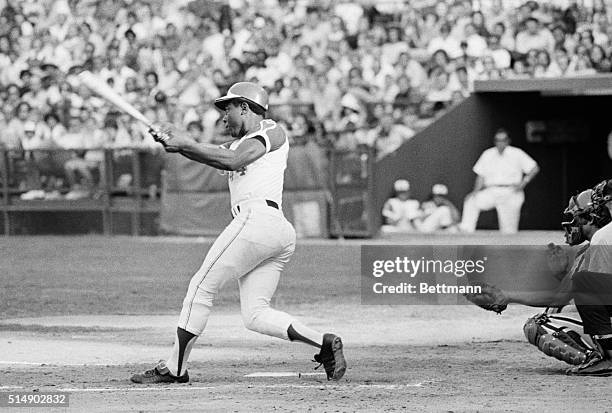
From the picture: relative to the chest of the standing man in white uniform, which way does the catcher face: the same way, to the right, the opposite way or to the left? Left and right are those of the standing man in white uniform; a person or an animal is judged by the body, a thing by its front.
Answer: to the right

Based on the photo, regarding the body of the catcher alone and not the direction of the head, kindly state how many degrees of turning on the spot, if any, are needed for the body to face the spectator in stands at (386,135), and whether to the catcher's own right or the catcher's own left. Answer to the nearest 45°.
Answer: approximately 90° to the catcher's own right

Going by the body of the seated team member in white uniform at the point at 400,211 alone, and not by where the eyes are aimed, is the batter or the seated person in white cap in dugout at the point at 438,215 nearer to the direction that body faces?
the batter

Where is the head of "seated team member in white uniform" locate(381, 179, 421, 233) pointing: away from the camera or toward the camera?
toward the camera

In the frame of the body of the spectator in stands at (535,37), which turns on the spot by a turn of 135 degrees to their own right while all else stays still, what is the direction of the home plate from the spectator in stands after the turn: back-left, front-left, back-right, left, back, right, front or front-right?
back-left

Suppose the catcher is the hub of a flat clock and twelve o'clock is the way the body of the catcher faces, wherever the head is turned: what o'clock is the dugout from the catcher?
The dugout is roughly at 3 o'clock from the catcher.

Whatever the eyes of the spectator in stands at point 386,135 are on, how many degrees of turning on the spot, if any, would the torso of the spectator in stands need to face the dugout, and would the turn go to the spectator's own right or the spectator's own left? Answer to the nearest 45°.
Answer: approximately 90° to the spectator's own left

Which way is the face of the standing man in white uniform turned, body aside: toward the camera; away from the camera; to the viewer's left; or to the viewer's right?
toward the camera

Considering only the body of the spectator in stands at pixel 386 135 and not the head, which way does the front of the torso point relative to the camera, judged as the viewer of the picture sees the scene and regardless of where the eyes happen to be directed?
toward the camera

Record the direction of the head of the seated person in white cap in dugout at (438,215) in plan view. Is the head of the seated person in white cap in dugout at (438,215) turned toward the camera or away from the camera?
toward the camera

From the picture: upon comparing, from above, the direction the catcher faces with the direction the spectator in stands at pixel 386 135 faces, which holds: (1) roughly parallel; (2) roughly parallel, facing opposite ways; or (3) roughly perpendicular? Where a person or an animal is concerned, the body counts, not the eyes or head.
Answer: roughly perpendicular

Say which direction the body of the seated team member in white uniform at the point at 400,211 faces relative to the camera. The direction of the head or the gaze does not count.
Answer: toward the camera

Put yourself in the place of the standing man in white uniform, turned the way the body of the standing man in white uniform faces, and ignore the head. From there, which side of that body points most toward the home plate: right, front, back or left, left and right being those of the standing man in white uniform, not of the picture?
front

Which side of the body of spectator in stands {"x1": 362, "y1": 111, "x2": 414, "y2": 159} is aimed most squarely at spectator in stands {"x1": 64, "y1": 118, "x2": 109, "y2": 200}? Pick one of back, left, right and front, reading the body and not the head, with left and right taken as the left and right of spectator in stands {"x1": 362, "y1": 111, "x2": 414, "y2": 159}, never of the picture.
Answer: right

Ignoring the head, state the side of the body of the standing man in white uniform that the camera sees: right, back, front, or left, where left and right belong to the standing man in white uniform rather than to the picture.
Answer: front

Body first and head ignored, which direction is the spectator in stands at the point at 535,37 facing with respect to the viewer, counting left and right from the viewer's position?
facing the viewer

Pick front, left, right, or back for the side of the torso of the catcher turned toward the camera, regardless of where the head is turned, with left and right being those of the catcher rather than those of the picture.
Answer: left

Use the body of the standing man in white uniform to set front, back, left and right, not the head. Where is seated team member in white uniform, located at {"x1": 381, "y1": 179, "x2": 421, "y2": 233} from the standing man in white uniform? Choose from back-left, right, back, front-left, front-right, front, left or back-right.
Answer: right
